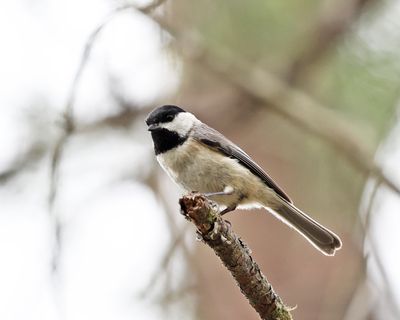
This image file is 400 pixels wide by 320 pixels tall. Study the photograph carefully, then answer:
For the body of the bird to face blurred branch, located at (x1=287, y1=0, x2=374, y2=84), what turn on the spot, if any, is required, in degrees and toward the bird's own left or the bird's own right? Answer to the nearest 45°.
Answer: approximately 135° to the bird's own right

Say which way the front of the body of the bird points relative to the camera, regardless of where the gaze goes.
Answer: to the viewer's left
